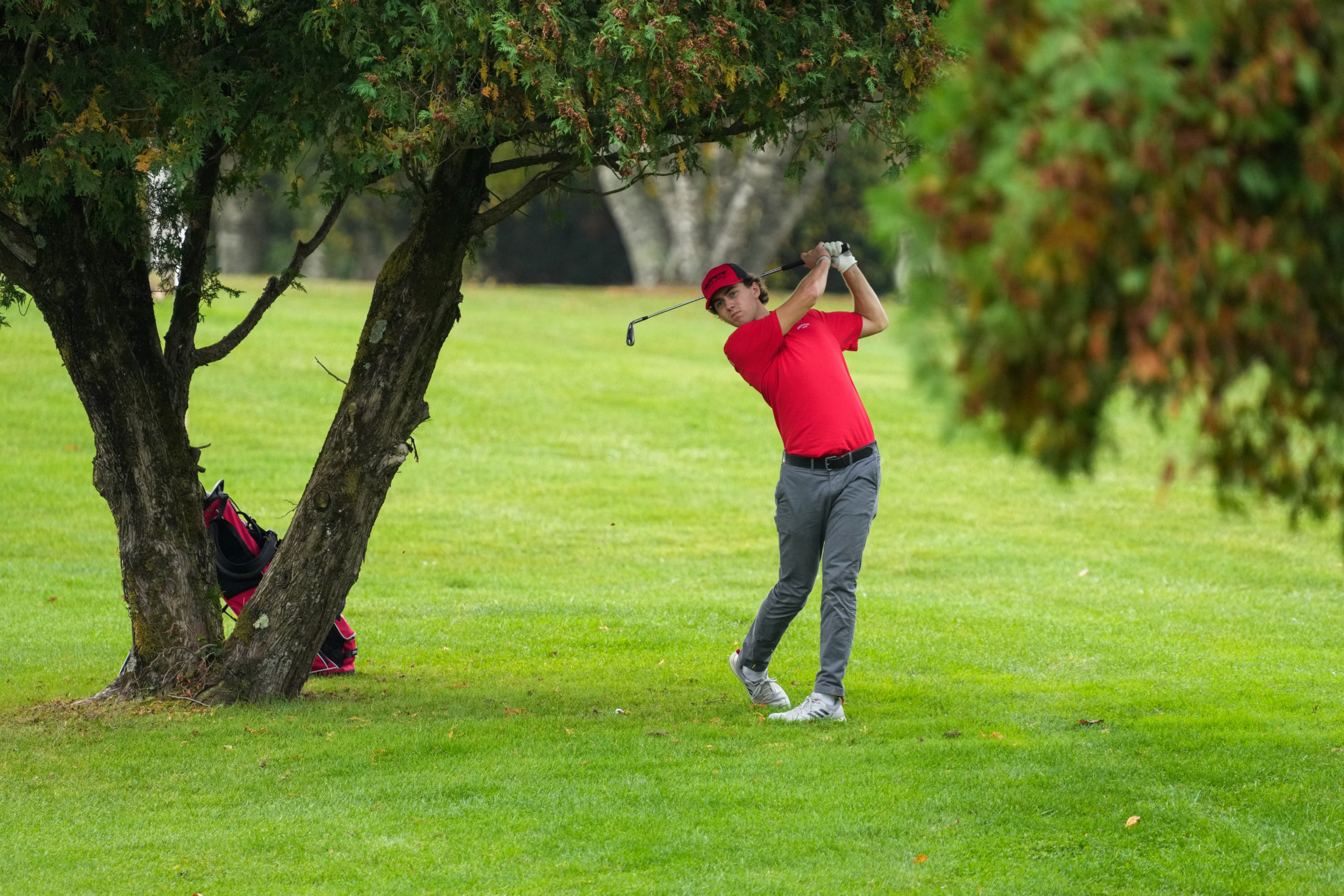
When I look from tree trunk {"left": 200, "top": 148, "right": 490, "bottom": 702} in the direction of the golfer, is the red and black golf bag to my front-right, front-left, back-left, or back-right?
back-left

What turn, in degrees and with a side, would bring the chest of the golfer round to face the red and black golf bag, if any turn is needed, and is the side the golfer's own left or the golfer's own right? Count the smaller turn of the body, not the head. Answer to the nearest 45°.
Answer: approximately 90° to the golfer's own right

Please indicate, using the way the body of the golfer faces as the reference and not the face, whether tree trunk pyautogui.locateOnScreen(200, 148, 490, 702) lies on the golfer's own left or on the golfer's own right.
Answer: on the golfer's own right

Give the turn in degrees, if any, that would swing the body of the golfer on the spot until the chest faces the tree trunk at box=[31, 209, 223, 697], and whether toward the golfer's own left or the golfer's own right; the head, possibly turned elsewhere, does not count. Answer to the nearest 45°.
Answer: approximately 90° to the golfer's own right

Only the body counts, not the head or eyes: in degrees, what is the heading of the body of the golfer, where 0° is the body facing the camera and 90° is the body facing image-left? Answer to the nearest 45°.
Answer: approximately 0°

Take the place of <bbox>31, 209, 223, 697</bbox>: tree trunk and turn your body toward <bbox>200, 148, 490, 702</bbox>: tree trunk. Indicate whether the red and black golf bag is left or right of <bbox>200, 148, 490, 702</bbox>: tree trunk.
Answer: left

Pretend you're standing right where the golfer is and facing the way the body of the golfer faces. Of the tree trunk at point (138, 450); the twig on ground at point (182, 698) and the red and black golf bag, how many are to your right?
3

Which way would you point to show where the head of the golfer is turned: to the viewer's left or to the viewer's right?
to the viewer's left
